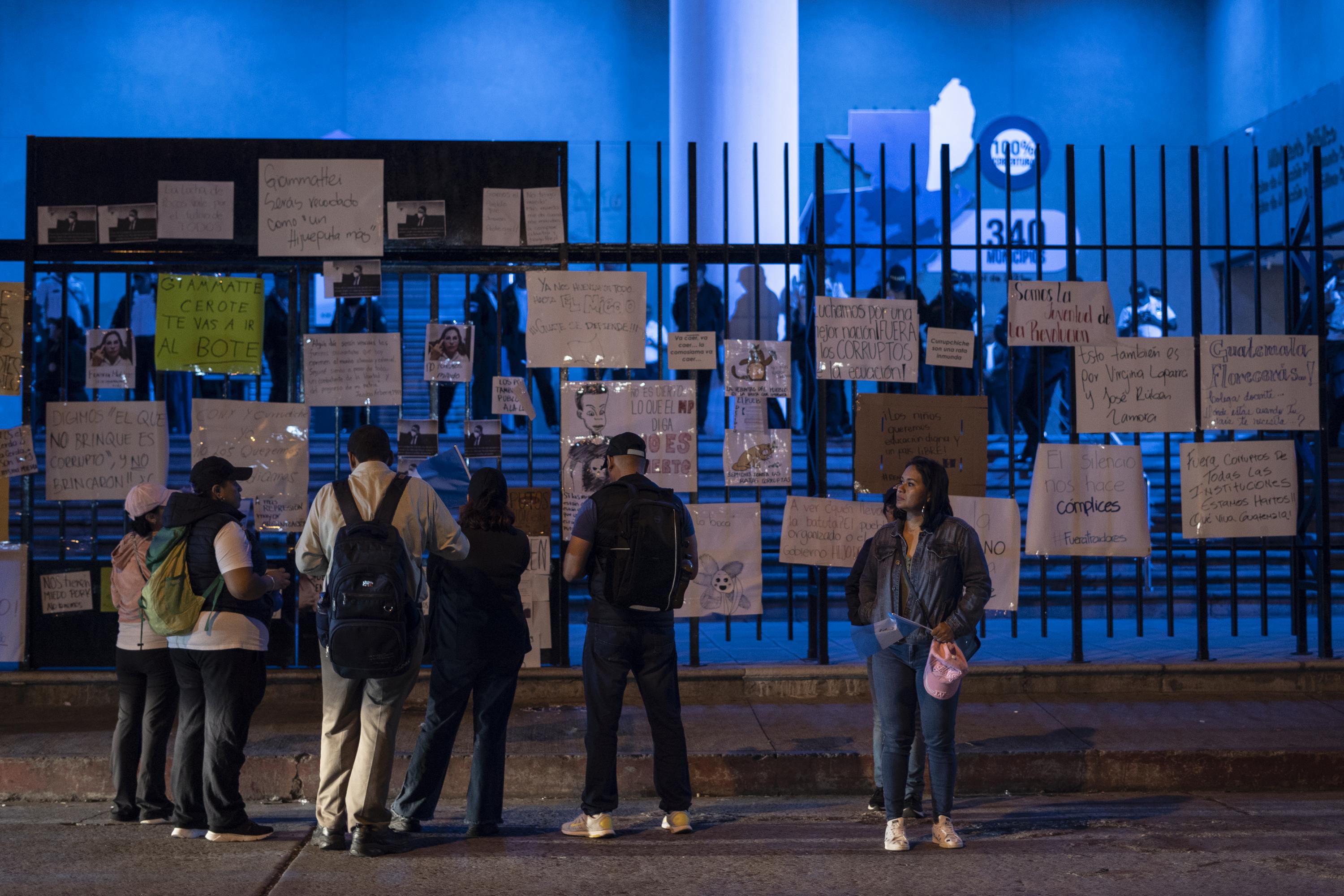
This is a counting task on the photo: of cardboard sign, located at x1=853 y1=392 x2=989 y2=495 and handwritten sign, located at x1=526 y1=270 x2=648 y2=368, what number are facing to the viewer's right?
0

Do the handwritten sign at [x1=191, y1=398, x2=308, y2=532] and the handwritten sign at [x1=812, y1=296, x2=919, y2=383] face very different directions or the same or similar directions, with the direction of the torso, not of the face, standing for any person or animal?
same or similar directions

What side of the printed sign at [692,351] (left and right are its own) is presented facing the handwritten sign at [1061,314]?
left

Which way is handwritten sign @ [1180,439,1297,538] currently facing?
toward the camera

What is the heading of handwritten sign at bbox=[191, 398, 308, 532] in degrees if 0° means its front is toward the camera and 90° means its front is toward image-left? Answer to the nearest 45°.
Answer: approximately 0°

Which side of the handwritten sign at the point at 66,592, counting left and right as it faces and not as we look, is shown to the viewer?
front

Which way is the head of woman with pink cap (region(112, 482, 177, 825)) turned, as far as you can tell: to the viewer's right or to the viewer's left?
to the viewer's right

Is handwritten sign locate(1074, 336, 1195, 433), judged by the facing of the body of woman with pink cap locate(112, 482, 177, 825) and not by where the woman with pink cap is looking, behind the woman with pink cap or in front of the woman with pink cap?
in front

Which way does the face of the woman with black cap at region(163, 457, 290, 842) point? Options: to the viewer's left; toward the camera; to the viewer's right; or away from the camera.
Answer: to the viewer's right

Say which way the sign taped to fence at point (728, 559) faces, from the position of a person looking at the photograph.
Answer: facing the viewer

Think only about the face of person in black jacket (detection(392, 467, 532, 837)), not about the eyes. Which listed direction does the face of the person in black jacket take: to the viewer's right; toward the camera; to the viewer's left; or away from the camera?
away from the camera

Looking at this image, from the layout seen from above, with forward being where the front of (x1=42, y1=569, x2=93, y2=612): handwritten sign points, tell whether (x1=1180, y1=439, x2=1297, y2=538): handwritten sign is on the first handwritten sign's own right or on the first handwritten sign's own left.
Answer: on the first handwritten sign's own left

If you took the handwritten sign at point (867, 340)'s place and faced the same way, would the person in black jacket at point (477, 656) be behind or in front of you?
in front

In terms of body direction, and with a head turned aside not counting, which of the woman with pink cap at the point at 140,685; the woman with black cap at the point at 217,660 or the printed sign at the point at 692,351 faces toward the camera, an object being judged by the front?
the printed sign

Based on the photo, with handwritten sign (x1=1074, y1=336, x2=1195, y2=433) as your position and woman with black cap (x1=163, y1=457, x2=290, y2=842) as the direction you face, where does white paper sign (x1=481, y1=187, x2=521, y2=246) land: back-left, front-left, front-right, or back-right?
front-right
